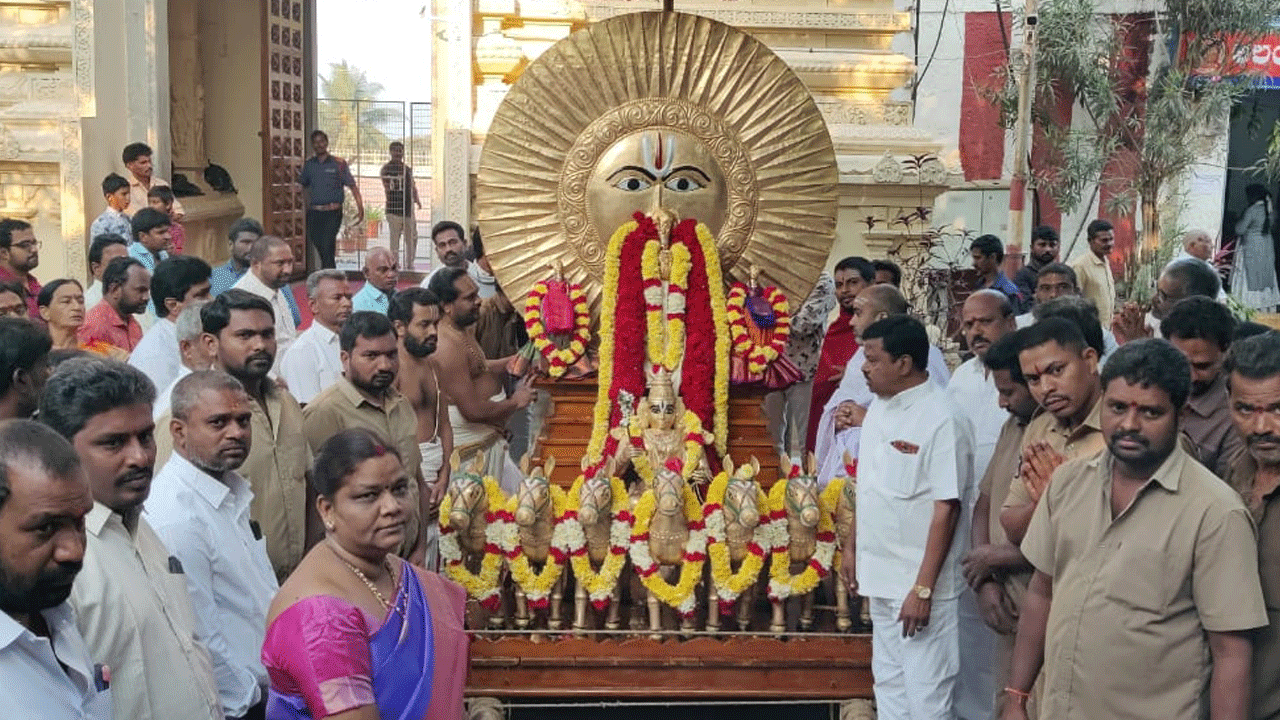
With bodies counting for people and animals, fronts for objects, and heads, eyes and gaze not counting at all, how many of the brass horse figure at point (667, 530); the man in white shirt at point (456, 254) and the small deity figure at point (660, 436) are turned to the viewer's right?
0

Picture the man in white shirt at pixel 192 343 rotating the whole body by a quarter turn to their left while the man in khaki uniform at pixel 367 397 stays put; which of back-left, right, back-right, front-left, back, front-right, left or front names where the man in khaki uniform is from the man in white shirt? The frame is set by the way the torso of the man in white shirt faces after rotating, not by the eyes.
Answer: right

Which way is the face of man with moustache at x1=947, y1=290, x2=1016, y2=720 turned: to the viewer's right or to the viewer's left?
to the viewer's left

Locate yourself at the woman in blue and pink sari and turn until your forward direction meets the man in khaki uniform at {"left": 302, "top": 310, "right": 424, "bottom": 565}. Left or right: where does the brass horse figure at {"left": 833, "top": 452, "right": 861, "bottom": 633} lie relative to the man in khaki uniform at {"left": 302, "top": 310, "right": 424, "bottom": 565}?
right

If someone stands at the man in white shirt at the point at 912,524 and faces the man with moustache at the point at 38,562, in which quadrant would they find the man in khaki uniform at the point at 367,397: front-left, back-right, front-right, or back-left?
front-right

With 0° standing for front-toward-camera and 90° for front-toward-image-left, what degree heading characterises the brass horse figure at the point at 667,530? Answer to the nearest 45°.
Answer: approximately 0°

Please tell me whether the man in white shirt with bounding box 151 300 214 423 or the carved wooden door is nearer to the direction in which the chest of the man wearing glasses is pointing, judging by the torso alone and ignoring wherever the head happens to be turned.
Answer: the man in white shirt

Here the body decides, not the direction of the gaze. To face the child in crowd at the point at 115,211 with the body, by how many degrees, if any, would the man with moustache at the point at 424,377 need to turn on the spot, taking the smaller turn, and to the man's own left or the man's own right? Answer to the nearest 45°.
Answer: approximately 180°

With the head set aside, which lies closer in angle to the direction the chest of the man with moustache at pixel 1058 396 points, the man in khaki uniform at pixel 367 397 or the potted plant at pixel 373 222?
the man in khaki uniform

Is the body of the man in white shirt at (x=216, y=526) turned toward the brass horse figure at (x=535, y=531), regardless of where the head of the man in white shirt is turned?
no

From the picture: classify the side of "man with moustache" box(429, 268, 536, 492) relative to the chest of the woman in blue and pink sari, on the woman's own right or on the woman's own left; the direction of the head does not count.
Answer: on the woman's own left

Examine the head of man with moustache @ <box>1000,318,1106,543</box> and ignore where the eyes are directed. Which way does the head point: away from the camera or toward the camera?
toward the camera

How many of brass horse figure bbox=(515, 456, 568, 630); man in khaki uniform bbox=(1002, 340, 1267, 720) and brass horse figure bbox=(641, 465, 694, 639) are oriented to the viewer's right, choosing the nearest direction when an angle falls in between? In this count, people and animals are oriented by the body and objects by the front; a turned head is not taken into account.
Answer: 0

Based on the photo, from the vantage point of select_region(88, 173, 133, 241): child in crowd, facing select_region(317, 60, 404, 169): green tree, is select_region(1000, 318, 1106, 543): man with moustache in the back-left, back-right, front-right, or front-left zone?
back-right

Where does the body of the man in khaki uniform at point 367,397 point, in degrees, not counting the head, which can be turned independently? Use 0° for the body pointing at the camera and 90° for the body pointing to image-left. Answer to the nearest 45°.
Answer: approximately 315°

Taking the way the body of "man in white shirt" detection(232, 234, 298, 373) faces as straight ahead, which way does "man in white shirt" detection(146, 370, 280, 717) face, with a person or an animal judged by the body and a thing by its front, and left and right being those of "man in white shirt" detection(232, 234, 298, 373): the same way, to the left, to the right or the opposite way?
the same way

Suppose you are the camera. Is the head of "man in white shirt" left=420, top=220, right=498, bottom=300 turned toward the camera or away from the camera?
toward the camera

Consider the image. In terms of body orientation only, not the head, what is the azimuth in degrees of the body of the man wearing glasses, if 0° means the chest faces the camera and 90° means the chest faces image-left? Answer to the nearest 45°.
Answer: approximately 315°

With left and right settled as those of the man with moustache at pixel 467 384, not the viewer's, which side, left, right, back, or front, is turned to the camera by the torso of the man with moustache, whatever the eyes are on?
right
